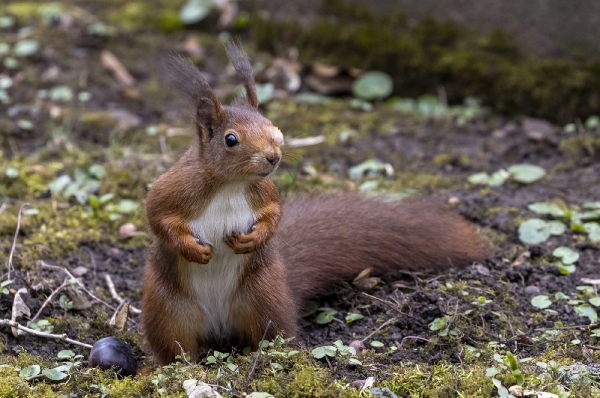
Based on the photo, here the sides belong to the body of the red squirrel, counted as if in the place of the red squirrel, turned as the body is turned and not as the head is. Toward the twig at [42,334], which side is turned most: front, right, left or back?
right

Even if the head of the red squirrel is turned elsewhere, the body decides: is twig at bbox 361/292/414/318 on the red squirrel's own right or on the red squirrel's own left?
on the red squirrel's own left

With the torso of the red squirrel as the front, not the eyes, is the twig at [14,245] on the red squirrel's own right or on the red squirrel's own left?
on the red squirrel's own right

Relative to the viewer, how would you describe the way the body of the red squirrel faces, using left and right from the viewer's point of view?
facing the viewer

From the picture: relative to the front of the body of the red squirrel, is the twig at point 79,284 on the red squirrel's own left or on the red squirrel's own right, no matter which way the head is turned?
on the red squirrel's own right

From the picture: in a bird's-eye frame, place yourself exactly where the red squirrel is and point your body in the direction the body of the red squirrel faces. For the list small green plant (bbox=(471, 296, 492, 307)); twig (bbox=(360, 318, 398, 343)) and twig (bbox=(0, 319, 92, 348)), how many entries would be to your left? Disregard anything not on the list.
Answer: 2

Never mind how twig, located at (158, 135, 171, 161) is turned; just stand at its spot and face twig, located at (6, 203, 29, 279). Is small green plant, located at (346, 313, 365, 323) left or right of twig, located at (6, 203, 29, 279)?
left

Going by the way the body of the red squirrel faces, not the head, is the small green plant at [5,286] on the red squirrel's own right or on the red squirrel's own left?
on the red squirrel's own right

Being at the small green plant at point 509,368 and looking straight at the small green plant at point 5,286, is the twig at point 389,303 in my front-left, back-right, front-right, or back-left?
front-right

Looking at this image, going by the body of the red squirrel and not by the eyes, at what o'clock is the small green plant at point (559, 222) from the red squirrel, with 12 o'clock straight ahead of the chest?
The small green plant is roughly at 8 o'clock from the red squirrel.

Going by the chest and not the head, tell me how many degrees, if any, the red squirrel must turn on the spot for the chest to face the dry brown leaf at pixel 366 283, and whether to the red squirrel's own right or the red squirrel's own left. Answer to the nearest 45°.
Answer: approximately 135° to the red squirrel's own left

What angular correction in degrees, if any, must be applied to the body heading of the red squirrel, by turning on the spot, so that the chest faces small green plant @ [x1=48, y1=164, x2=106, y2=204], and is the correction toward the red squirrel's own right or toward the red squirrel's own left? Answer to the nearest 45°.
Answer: approximately 135° to the red squirrel's own right

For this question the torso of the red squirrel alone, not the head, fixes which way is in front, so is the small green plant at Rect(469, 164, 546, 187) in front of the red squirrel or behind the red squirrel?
behind

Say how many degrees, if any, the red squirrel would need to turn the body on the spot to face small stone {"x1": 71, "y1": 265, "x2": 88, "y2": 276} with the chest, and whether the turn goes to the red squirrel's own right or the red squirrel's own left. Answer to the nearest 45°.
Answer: approximately 135° to the red squirrel's own right

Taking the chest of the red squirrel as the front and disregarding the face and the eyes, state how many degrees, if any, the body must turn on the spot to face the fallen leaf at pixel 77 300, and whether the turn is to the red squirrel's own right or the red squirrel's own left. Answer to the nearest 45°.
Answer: approximately 135° to the red squirrel's own right

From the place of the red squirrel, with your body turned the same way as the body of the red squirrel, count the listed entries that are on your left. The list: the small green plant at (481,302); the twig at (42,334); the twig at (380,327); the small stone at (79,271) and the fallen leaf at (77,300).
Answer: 2

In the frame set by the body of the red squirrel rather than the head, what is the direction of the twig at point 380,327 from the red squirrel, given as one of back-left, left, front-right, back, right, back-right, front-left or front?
left

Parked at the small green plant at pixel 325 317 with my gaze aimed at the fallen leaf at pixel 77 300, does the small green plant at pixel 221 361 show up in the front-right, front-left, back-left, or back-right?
front-left
